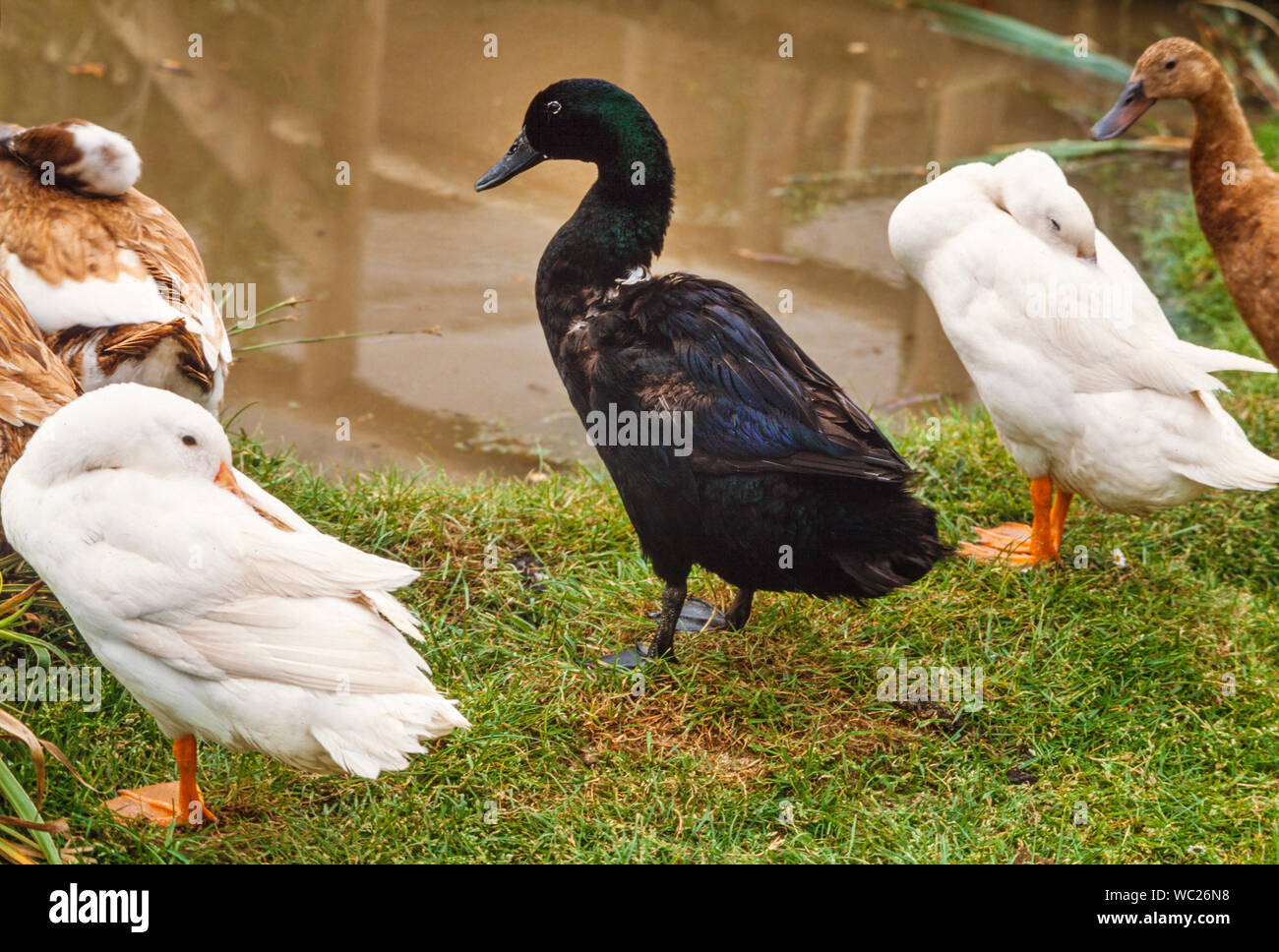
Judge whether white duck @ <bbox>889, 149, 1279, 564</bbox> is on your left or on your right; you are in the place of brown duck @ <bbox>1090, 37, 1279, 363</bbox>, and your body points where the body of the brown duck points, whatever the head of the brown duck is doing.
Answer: on your left

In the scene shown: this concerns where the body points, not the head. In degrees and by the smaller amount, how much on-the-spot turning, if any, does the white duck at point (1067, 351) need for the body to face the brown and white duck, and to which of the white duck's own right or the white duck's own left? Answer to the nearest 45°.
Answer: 0° — it already faces it

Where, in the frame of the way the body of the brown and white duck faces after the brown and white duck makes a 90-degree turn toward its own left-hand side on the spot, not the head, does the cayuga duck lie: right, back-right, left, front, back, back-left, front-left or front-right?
left

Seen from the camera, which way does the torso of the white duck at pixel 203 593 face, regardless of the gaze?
to the viewer's left

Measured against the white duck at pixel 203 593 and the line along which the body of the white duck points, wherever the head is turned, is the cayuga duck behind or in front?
behind

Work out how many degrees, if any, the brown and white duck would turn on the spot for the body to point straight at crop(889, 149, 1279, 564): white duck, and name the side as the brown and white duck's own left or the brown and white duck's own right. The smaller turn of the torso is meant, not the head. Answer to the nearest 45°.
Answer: approximately 135° to the brown and white duck's own right

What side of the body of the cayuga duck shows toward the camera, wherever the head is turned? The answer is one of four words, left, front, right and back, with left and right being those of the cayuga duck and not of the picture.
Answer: left

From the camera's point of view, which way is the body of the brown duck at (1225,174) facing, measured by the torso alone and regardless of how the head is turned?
to the viewer's left

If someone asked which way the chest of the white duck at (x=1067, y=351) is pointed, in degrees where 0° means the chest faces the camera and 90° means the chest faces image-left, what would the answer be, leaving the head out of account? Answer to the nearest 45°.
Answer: approximately 90°
